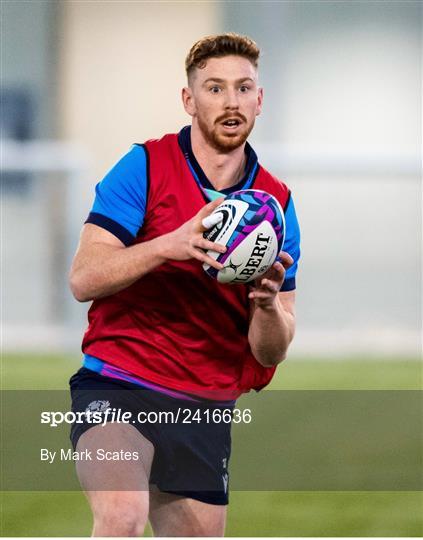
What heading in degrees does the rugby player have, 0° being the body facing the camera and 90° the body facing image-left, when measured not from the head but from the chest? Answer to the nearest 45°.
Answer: approximately 315°
